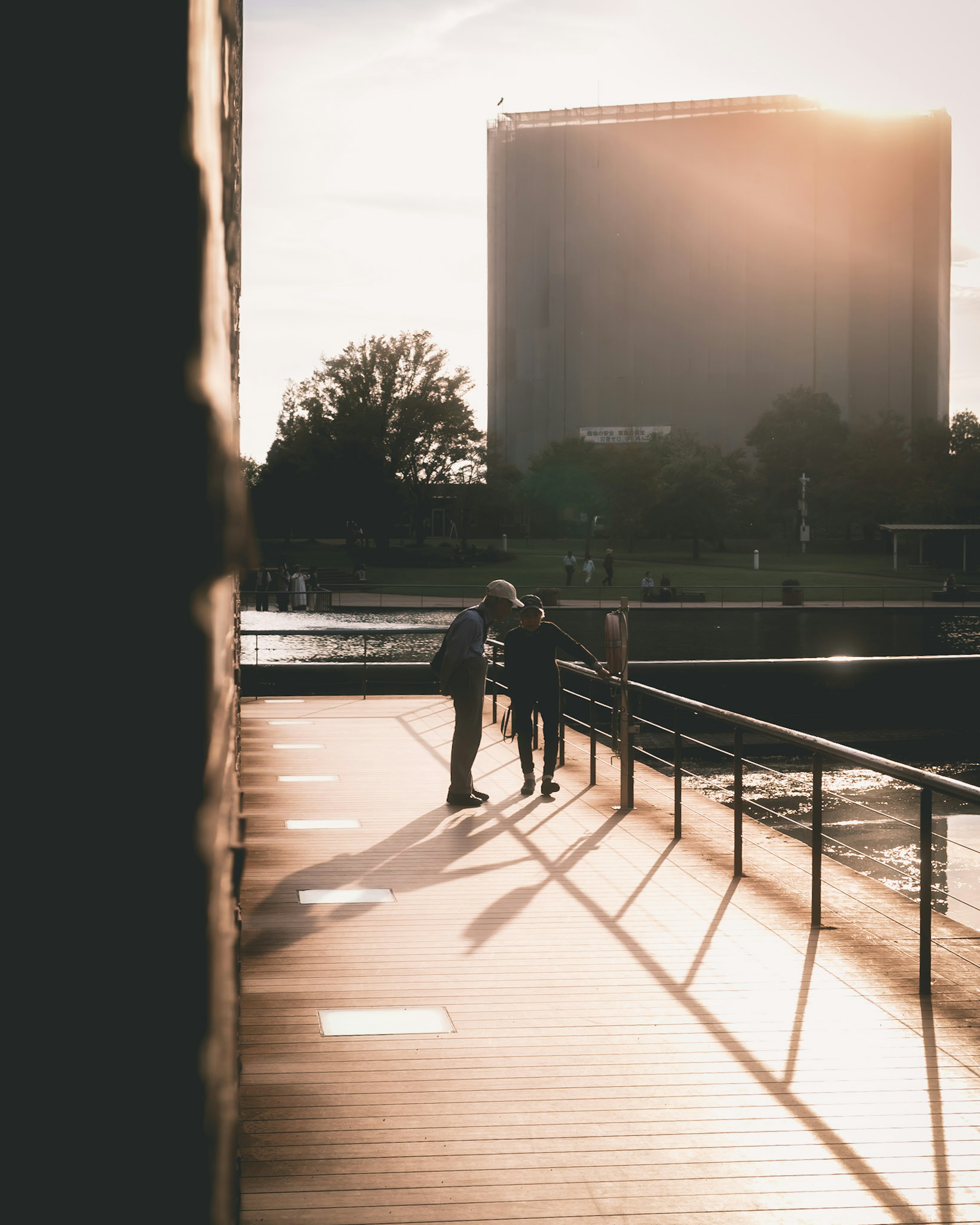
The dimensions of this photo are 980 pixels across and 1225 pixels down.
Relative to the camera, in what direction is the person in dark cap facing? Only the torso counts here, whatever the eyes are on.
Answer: toward the camera

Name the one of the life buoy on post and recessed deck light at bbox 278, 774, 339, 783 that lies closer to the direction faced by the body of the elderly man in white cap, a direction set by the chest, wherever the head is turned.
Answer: the life buoy on post

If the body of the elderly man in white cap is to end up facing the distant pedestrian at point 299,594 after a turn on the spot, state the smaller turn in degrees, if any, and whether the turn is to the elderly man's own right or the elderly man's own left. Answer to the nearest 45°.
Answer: approximately 90° to the elderly man's own left

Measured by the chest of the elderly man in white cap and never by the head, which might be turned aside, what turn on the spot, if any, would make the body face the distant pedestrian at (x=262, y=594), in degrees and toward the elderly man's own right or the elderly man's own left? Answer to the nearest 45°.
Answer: approximately 90° to the elderly man's own left

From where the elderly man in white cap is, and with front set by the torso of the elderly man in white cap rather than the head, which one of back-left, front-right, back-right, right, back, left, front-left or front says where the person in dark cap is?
front-left

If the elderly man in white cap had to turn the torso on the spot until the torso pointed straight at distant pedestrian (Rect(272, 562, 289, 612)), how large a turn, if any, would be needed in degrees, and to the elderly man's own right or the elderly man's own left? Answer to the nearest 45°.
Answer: approximately 90° to the elderly man's own left

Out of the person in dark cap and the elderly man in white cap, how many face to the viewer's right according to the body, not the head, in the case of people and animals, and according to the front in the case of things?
1

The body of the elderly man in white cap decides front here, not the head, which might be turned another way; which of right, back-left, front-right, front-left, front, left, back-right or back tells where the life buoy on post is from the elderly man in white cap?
front

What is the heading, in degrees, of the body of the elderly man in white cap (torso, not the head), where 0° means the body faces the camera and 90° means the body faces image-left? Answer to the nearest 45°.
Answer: approximately 270°

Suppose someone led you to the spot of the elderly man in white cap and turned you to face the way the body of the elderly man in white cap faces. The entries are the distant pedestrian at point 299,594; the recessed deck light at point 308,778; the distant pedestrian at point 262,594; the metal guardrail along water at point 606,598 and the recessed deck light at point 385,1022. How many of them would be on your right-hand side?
1

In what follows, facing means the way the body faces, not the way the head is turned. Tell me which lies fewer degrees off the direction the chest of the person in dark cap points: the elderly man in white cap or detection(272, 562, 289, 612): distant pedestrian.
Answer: the elderly man in white cap
